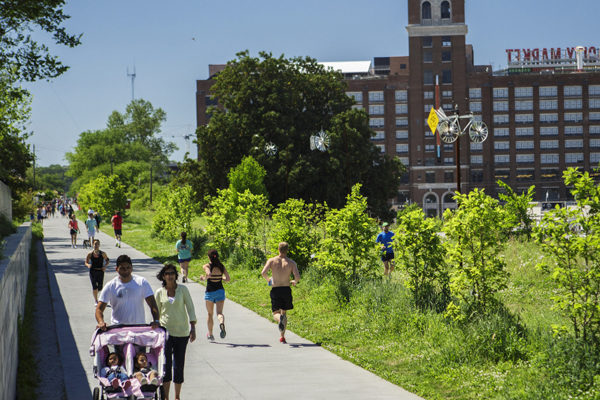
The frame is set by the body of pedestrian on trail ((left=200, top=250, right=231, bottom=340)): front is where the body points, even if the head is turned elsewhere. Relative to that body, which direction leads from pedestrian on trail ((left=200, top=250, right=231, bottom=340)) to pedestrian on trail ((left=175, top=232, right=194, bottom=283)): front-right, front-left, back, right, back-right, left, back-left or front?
front

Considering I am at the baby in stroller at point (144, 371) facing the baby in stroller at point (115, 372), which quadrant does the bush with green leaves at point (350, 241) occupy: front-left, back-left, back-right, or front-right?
back-right

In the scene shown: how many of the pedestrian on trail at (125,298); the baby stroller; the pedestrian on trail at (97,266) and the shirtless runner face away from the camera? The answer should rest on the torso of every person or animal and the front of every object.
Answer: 1

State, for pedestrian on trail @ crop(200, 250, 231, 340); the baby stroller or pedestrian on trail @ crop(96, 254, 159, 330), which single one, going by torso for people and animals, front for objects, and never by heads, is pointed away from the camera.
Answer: pedestrian on trail @ crop(200, 250, 231, 340)

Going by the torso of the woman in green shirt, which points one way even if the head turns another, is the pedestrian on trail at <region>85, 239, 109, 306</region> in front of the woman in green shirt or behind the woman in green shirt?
behind

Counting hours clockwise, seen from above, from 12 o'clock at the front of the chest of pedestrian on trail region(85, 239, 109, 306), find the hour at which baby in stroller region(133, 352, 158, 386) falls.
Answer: The baby in stroller is roughly at 12 o'clock from the pedestrian on trail.

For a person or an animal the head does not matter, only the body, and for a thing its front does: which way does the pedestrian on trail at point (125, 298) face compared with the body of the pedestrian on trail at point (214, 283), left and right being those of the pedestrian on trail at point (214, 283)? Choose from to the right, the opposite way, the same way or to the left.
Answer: the opposite way

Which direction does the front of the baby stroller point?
toward the camera

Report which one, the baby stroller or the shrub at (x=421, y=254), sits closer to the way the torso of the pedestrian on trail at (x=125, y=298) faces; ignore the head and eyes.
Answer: the baby stroller

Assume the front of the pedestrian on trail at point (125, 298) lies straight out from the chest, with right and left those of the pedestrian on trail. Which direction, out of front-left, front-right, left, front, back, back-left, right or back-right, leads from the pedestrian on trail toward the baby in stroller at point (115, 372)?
front

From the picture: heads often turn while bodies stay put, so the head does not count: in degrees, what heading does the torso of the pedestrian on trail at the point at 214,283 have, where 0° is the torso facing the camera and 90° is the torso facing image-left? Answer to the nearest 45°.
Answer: approximately 180°

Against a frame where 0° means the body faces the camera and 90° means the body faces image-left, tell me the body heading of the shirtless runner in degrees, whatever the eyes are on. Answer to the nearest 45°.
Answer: approximately 180°

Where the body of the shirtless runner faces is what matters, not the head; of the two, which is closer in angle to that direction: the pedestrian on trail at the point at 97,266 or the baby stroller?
the pedestrian on trail

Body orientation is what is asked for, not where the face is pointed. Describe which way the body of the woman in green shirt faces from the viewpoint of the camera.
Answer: toward the camera

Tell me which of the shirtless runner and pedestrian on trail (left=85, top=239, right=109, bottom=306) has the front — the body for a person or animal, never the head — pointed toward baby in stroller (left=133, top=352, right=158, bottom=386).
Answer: the pedestrian on trail
